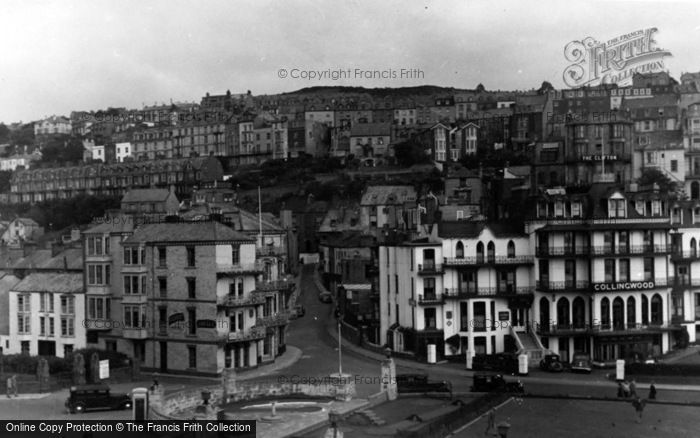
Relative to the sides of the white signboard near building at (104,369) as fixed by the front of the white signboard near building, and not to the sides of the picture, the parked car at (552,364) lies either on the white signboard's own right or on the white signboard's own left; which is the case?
on the white signboard's own left

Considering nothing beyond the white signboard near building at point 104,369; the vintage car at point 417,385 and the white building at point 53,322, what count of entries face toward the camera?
2

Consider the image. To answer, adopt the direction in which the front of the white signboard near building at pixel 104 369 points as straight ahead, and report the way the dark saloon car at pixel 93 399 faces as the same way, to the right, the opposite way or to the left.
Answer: to the left

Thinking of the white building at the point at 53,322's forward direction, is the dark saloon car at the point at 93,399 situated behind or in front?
in front

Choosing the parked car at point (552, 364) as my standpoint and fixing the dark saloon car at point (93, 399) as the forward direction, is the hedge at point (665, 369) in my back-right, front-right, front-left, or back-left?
back-left

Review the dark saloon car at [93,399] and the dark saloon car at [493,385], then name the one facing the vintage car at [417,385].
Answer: the dark saloon car at [93,399]

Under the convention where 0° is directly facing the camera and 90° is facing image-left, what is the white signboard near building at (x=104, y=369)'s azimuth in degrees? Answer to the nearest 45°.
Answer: approximately 0°

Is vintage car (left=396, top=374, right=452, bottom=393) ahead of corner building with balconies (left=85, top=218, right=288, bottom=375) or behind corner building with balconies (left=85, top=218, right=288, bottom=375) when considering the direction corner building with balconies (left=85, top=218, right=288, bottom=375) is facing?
ahead

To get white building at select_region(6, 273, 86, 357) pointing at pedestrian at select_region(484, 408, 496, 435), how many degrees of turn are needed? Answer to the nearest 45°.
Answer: approximately 45° to its left
